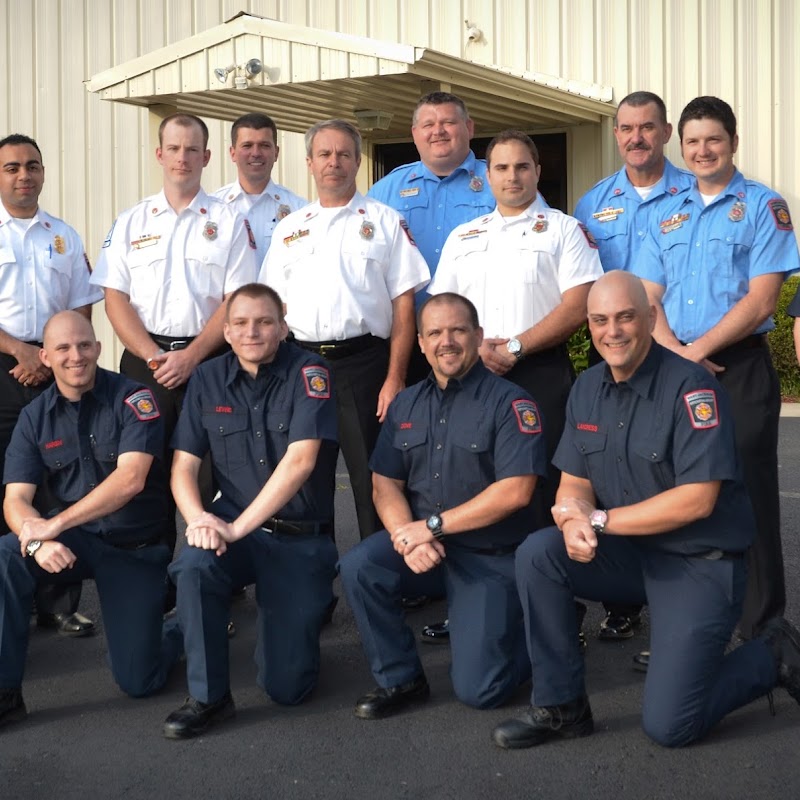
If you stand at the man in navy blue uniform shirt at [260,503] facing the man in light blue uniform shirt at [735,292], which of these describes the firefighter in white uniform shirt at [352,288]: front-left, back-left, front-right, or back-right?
front-left

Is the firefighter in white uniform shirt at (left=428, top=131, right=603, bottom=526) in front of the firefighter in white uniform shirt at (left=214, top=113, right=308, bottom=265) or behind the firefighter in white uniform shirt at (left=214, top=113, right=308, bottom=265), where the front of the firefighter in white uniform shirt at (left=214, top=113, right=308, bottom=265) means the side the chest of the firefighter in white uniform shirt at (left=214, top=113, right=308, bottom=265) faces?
in front

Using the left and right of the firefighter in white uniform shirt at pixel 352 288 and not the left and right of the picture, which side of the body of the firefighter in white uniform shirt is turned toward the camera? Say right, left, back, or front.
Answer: front

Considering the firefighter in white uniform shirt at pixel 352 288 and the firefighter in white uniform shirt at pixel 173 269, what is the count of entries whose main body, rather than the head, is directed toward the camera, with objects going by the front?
2

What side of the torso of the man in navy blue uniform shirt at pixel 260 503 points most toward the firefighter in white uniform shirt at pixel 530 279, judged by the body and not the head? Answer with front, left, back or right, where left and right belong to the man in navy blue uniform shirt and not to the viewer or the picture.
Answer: back

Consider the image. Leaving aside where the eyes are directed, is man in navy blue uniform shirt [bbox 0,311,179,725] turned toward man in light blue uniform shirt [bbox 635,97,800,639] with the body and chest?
no

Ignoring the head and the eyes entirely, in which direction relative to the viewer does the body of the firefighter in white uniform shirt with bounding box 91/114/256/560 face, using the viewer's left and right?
facing the viewer

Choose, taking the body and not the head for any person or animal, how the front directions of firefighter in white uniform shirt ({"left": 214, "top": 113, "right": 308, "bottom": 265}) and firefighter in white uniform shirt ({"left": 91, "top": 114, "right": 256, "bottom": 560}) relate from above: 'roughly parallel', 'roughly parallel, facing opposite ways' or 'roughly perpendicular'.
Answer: roughly parallel

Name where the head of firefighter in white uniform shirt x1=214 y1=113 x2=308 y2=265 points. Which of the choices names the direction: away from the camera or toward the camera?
toward the camera

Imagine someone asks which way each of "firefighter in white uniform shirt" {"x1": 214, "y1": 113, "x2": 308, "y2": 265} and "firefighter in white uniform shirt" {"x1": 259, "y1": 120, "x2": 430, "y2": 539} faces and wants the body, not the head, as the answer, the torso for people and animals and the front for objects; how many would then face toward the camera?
2

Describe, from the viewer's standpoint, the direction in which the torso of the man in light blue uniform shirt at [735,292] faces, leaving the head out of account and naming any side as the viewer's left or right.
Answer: facing the viewer and to the left of the viewer

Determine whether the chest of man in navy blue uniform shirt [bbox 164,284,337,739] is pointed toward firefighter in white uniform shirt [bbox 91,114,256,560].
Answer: no

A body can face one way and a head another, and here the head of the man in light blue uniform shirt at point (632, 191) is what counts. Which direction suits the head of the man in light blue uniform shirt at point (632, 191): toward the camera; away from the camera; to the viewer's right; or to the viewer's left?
toward the camera
